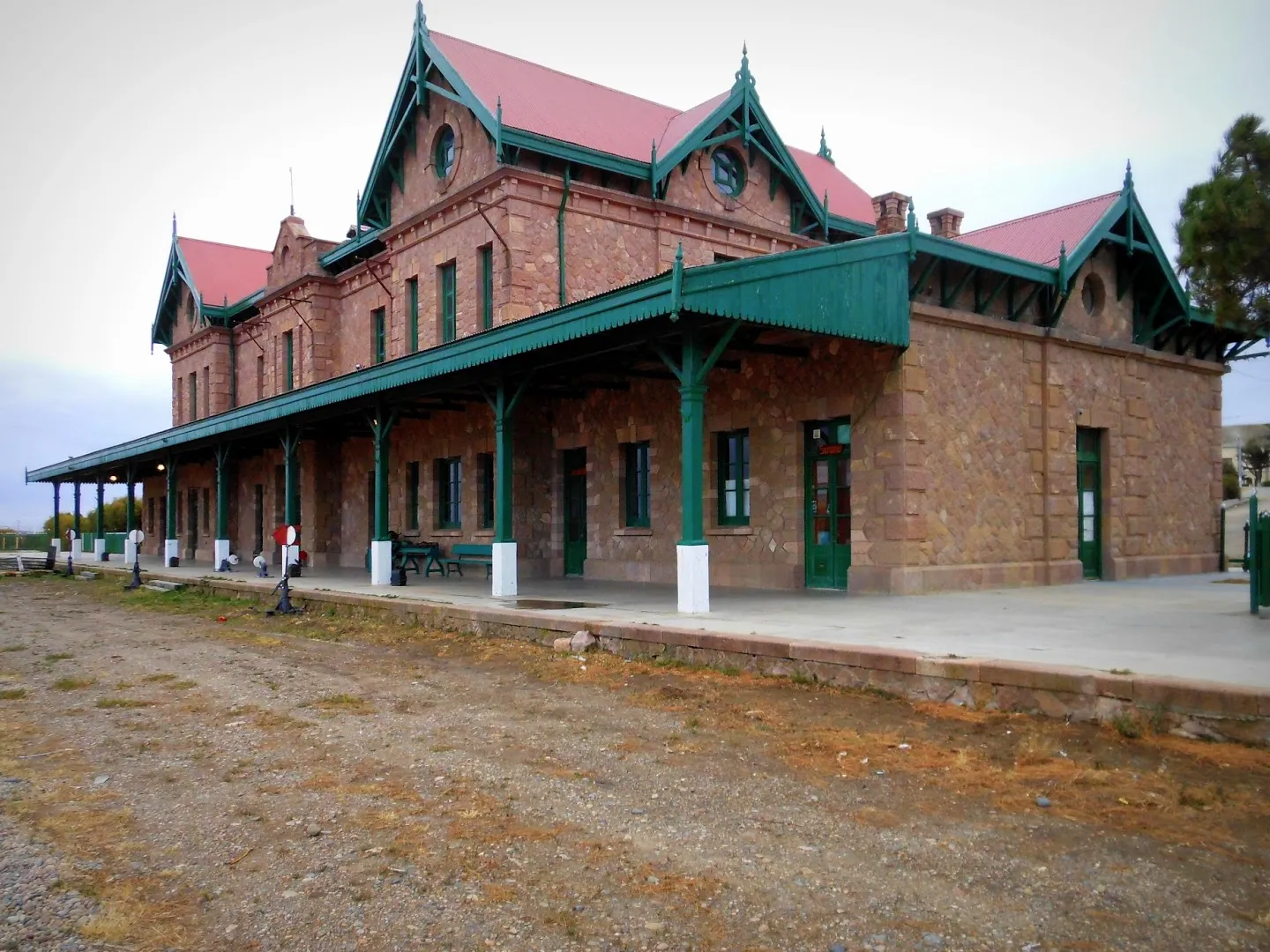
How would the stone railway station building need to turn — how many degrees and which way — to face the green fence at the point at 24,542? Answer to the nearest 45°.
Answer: approximately 90° to its right

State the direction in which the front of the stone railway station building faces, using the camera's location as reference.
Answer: facing the viewer and to the left of the viewer

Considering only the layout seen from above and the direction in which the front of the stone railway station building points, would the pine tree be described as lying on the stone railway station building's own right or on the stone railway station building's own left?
on the stone railway station building's own left

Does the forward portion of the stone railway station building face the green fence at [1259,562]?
no
